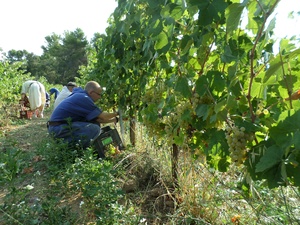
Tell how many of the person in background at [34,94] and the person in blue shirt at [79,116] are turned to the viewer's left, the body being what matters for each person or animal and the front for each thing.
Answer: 1

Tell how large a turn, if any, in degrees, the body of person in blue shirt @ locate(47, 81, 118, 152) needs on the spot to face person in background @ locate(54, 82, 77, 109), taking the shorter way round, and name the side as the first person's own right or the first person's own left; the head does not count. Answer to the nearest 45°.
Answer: approximately 90° to the first person's own left

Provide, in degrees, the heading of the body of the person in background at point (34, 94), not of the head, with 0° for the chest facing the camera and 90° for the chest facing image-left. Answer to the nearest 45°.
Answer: approximately 90°

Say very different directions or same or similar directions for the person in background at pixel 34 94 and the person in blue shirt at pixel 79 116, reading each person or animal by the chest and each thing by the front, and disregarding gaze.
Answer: very different directions

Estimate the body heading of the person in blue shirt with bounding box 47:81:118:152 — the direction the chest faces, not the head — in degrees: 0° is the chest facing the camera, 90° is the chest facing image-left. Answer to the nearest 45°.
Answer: approximately 270°
